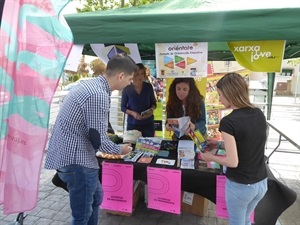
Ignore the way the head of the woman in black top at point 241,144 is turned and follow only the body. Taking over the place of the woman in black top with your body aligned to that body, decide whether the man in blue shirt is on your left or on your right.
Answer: on your left

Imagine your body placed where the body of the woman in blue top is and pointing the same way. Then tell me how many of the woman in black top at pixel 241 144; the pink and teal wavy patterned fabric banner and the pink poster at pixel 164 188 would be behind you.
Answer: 0

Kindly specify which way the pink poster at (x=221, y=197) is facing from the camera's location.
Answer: facing the viewer

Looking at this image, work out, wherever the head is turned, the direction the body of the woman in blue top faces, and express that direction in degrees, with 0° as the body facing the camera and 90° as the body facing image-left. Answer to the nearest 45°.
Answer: approximately 0°

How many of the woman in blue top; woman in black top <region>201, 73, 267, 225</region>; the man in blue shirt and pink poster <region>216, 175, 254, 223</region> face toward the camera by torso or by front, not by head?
2

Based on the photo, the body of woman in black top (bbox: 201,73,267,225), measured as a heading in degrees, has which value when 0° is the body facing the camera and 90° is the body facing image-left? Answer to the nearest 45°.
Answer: approximately 135°

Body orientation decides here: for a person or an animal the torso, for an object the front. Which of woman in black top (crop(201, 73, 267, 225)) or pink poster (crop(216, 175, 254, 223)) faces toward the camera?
the pink poster

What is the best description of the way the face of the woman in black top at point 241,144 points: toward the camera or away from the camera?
away from the camera

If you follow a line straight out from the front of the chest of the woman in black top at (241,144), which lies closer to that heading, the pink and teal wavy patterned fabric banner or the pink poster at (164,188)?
the pink poster

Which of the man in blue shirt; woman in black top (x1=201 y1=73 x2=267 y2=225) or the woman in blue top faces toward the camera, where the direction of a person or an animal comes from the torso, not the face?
the woman in blue top

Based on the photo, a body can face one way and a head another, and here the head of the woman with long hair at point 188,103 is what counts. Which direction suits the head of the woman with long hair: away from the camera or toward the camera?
toward the camera

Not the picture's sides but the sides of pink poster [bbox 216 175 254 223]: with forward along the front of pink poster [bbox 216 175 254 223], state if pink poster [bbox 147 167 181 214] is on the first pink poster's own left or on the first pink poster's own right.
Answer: on the first pink poster's own right

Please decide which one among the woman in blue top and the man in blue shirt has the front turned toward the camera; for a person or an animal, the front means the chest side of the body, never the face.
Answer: the woman in blue top

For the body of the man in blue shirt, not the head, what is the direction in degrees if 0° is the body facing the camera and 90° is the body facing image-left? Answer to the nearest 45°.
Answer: approximately 225°

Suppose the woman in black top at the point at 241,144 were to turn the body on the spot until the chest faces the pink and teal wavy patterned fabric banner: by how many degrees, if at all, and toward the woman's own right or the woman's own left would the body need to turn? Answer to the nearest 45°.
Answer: approximately 90° to the woman's own left

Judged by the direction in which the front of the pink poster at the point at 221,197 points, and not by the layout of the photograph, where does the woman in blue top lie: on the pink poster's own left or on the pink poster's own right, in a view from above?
on the pink poster's own right

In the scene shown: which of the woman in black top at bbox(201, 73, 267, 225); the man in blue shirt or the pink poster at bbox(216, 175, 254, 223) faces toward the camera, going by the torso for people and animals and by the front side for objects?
the pink poster
